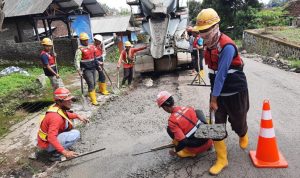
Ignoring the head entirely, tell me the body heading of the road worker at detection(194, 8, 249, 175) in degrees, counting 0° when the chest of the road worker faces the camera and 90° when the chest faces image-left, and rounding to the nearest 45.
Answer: approximately 45°

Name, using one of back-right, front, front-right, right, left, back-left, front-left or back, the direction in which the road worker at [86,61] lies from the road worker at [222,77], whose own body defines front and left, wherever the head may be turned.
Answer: right

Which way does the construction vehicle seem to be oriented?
away from the camera

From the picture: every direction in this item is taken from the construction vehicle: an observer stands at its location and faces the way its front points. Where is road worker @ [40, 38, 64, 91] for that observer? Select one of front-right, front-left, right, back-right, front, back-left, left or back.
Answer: back-left

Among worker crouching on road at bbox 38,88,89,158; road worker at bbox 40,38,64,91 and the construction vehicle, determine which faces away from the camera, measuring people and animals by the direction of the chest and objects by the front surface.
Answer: the construction vehicle

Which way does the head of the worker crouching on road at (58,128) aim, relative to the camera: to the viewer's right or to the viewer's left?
to the viewer's right

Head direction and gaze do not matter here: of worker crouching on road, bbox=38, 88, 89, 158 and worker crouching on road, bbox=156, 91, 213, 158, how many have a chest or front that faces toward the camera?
0

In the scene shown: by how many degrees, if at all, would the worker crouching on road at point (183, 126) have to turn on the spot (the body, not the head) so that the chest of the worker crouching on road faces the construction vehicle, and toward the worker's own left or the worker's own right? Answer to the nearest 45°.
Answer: approximately 45° to the worker's own right

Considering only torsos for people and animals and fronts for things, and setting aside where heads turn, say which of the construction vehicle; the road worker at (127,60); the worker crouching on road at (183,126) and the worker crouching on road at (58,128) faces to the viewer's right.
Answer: the worker crouching on road at (58,128)

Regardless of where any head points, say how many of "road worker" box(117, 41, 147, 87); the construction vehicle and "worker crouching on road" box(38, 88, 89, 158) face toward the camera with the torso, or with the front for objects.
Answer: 1

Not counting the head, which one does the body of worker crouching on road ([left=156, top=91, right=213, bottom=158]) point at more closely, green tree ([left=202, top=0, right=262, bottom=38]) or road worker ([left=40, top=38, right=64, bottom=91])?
the road worker

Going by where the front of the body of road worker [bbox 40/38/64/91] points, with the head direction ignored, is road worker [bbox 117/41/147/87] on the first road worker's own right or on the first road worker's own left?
on the first road worker's own left

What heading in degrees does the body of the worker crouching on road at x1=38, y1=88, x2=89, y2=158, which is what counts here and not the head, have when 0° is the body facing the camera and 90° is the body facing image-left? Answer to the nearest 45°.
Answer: approximately 270°
